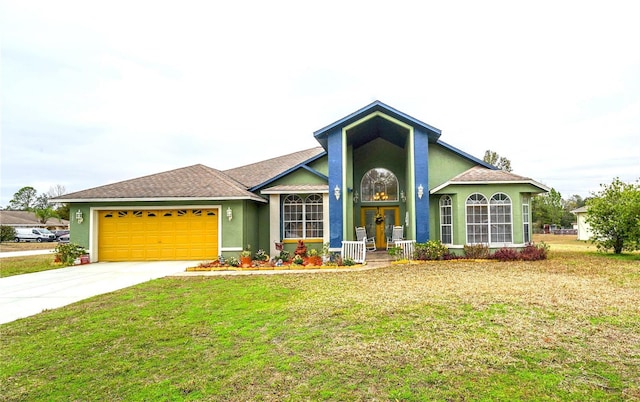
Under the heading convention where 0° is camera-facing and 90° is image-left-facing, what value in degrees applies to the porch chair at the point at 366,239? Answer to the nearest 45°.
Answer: approximately 315°

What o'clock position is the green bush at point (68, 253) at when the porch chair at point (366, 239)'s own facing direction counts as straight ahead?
The green bush is roughly at 4 o'clock from the porch chair.

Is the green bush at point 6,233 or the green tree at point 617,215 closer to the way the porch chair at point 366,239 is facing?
the green tree

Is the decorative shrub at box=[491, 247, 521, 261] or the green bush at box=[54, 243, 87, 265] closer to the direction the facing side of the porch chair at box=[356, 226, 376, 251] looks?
the decorative shrub

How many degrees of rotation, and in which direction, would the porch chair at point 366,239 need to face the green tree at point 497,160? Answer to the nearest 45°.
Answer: approximately 90° to its left

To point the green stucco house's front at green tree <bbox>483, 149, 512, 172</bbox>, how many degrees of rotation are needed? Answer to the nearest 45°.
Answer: approximately 135° to its left

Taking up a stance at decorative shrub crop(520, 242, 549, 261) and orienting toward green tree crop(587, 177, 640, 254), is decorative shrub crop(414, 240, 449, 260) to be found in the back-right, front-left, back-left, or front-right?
back-left

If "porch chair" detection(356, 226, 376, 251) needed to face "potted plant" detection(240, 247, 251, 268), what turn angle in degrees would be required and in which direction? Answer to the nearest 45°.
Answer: approximately 90° to its right

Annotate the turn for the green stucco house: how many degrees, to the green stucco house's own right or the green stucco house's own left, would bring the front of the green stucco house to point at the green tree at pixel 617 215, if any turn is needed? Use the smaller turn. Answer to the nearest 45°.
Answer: approximately 90° to the green stucco house's own left

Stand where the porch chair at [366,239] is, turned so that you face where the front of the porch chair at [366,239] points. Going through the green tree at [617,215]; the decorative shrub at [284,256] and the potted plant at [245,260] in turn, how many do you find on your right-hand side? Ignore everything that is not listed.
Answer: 2

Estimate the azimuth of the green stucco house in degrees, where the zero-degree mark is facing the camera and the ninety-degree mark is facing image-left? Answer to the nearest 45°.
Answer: approximately 0°

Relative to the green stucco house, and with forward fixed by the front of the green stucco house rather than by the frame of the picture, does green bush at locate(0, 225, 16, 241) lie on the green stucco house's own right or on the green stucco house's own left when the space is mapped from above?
on the green stucco house's own right
